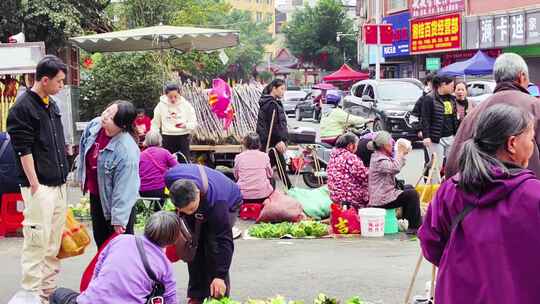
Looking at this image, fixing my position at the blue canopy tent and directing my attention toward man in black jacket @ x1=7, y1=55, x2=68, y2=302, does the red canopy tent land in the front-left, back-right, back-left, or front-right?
back-right

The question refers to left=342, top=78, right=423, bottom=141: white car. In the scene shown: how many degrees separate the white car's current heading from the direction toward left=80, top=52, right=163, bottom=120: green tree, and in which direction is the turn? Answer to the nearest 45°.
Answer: approximately 90° to its right

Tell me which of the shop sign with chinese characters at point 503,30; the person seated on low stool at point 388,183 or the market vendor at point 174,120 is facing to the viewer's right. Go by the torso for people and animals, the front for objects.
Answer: the person seated on low stool

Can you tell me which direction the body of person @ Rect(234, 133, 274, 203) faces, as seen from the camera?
away from the camera

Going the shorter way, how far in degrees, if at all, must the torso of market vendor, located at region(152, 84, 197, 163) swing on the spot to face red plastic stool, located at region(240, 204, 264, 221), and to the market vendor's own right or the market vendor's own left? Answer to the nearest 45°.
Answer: approximately 45° to the market vendor's own left

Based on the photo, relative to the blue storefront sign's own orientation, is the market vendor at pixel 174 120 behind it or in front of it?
in front

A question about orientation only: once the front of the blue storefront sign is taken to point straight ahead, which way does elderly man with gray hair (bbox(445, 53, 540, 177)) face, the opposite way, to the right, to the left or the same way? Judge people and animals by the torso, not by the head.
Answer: the opposite way

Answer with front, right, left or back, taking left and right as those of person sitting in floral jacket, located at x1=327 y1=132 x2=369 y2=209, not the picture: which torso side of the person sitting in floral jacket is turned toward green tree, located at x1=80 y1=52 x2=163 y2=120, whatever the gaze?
left

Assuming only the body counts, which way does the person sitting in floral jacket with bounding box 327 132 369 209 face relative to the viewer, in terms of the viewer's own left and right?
facing away from the viewer and to the right of the viewer

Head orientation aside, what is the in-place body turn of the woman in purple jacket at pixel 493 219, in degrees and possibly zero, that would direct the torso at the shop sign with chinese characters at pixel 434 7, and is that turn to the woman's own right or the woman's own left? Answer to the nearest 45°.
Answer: approximately 45° to the woman's own left
